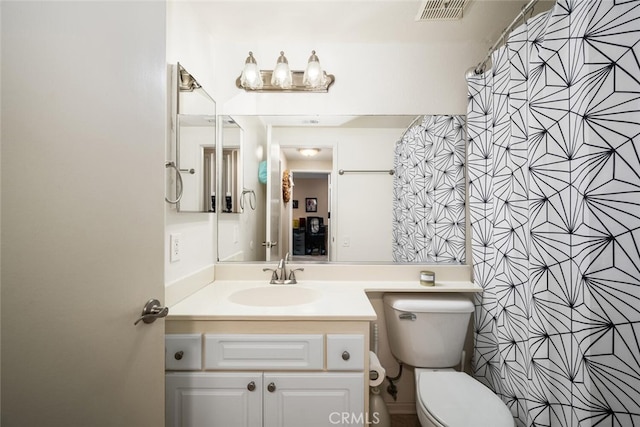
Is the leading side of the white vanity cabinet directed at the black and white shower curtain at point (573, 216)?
no

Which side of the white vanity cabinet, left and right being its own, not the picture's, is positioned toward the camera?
front

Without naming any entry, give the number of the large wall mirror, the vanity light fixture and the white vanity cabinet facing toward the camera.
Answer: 3

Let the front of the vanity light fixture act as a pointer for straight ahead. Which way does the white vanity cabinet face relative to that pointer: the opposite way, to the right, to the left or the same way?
the same way

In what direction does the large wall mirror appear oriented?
toward the camera

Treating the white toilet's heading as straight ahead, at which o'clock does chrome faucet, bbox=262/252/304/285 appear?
The chrome faucet is roughly at 4 o'clock from the white toilet.

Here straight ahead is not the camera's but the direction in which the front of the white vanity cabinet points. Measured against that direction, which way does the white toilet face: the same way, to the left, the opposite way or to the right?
the same way

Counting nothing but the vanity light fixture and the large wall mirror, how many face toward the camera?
2

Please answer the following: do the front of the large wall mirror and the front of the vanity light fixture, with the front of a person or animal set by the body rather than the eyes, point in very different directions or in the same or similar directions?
same or similar directions

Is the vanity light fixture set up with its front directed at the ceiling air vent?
no

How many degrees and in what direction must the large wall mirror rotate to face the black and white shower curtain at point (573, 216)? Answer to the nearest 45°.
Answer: approximately 45° to its left

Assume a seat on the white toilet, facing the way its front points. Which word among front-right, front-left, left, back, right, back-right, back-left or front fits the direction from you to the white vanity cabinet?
right

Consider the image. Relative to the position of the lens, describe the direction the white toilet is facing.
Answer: facing the viewer and to the right of the viewer
